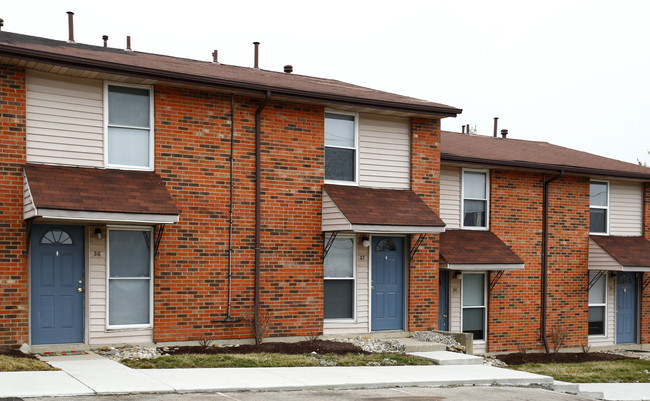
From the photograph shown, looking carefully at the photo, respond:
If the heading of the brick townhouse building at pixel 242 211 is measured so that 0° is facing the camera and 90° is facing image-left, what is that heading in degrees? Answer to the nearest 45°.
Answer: approximately 315°

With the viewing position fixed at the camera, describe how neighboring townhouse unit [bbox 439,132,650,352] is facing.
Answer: facing the viewer and to the right of the viewer
